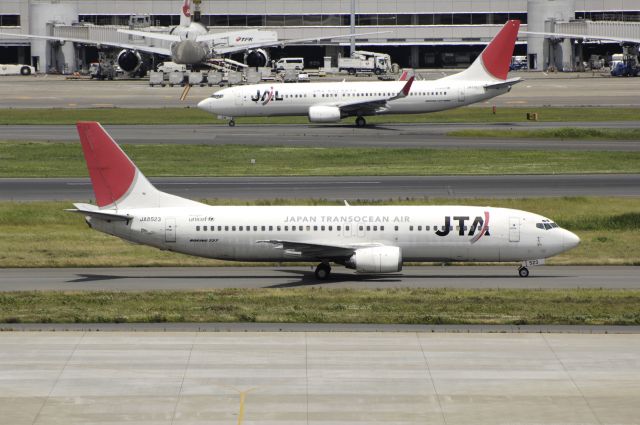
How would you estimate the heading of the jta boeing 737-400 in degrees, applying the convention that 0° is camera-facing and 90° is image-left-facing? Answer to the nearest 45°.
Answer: approximately 270°
